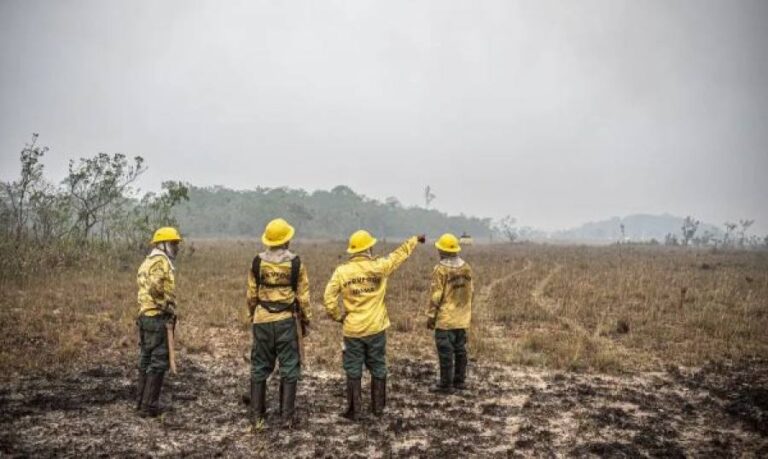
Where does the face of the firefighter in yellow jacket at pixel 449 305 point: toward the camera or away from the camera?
away from the camera

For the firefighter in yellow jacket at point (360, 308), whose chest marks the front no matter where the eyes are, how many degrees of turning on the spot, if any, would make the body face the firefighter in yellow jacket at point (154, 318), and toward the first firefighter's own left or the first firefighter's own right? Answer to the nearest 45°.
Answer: approximately 90° to the first firefighter's own left

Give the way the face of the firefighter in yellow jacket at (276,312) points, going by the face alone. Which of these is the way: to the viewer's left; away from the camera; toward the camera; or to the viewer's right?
away from the camera

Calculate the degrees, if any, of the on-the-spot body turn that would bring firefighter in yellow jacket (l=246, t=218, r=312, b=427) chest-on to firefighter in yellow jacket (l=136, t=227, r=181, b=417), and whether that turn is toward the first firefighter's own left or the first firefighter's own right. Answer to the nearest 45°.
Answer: approximately 90° to the first firefighter's own left

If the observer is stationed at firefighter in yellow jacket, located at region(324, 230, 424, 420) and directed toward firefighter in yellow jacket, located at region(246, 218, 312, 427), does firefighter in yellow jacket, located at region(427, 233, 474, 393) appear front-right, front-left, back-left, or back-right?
back-right

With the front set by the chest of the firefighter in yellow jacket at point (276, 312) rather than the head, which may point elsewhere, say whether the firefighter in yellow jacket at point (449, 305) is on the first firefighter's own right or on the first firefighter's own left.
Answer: on the first firefighter's own right

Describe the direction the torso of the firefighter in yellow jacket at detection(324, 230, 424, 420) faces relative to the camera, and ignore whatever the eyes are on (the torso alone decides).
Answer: away from the camera

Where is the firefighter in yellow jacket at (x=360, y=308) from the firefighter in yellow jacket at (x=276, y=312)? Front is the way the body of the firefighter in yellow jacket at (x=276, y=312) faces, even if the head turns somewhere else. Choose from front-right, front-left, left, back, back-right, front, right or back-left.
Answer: right

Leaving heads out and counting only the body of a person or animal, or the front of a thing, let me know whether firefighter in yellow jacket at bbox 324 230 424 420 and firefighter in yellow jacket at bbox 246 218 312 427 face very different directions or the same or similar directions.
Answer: same or similar directions

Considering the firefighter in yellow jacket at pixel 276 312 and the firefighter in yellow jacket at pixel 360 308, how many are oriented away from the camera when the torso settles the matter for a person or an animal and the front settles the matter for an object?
2

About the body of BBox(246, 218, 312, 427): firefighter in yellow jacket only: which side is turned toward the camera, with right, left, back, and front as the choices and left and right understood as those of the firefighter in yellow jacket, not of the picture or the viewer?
back

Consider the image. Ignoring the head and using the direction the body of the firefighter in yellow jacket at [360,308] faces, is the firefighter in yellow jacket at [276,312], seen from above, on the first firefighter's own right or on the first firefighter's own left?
on the first firefighter's own left
